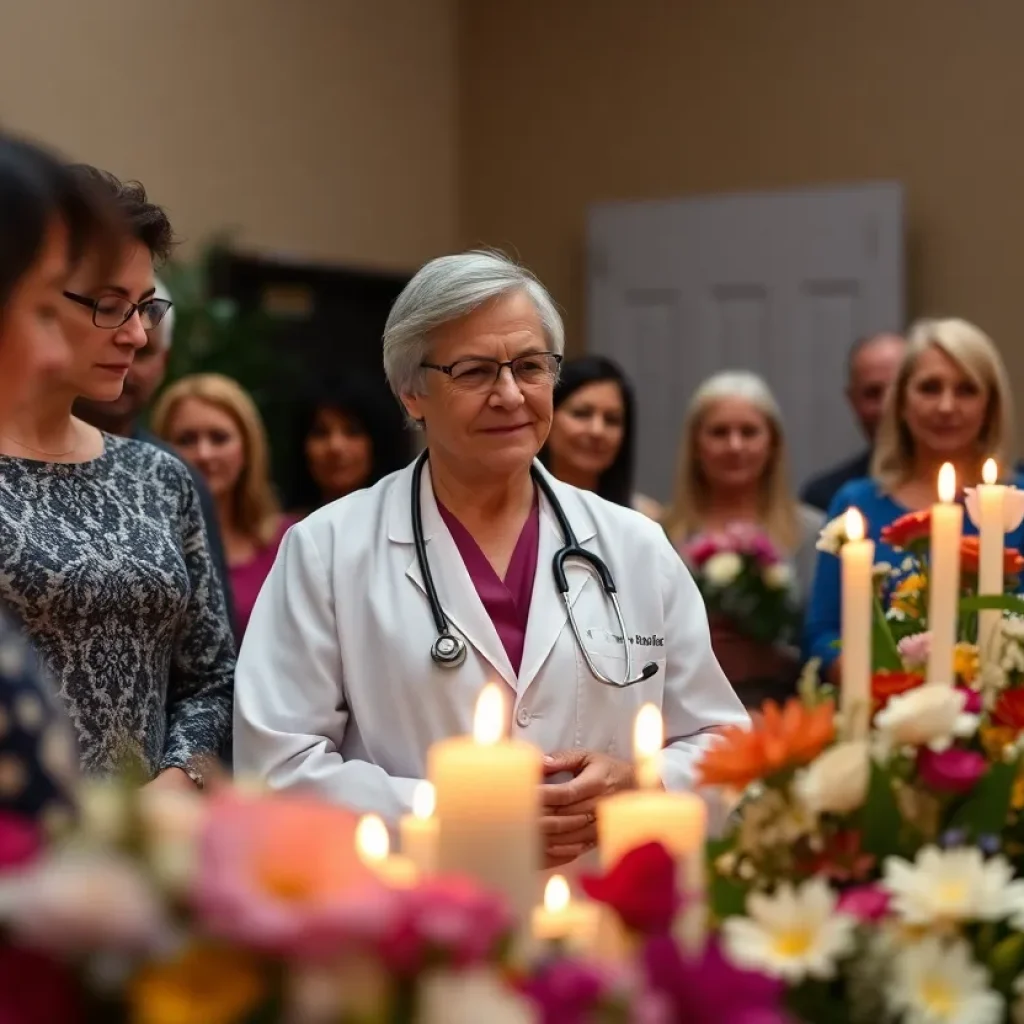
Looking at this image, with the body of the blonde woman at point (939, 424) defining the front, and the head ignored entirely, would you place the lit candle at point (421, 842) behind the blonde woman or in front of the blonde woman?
in front

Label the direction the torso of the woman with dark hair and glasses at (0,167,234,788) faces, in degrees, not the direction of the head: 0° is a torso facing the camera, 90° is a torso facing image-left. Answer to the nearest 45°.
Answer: approximately 315°

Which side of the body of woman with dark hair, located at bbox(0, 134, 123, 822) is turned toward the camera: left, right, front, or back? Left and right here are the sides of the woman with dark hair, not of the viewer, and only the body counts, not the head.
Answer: right

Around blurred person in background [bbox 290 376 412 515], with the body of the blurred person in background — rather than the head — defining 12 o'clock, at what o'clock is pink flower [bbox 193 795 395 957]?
The pink flower is roughly at 12 o'clock from the blurred person in background.

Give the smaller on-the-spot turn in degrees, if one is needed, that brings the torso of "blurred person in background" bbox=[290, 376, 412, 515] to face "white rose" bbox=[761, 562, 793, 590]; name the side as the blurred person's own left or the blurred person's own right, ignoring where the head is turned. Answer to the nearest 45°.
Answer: approximately 45° to the blurred person's own left

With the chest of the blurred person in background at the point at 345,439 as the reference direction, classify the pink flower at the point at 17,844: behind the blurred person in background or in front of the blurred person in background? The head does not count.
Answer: in front

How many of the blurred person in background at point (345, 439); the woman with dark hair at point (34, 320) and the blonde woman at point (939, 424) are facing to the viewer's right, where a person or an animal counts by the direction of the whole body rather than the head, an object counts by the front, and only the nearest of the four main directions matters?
1
